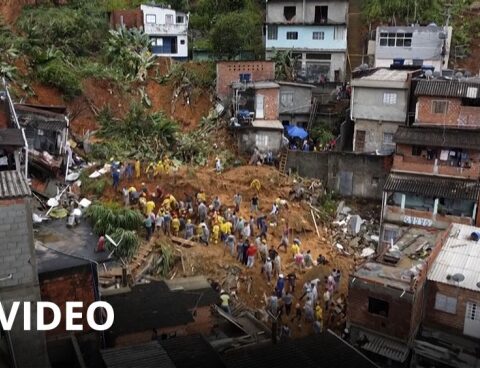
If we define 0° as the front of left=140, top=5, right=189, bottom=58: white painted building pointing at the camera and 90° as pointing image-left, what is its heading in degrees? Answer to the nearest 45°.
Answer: approximately 0°

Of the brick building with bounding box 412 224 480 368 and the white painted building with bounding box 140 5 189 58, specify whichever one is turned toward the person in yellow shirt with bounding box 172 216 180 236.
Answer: the white painted building

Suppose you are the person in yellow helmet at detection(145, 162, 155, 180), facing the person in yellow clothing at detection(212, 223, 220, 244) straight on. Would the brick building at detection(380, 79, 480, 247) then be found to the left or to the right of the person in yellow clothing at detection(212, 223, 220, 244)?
left

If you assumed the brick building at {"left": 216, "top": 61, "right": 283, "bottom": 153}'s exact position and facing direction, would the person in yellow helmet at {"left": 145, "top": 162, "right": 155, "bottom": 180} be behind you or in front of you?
in front

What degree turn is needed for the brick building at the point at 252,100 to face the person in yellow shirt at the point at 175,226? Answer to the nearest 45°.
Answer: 0° — it already faces them

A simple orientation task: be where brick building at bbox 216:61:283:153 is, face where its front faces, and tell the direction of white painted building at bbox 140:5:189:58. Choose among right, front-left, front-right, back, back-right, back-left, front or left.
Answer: back-right

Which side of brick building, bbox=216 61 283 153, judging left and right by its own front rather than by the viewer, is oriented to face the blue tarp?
left

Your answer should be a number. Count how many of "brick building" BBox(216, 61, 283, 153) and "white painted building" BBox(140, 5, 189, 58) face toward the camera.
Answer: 2

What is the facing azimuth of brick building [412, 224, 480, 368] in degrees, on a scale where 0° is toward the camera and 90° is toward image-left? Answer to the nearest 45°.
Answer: approximately 0°
